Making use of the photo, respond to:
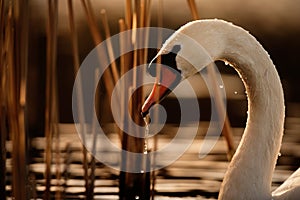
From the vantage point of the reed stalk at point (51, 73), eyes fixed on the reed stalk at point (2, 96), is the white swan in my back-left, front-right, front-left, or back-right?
back-left

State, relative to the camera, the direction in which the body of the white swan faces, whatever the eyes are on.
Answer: to the viewer's left

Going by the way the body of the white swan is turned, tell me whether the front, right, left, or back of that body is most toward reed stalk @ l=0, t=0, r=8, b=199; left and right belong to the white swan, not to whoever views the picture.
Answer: front

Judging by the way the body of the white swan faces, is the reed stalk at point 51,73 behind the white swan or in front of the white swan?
in front
